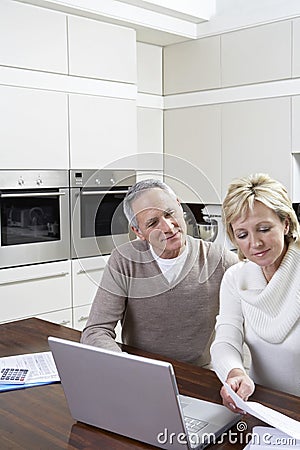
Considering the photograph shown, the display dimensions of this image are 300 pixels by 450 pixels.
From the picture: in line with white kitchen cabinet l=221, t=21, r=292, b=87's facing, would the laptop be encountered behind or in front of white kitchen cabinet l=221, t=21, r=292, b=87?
in front

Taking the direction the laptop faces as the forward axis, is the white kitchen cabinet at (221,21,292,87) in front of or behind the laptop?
in front

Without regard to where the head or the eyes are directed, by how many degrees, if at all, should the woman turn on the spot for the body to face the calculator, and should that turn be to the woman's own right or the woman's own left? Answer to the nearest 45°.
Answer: approximately 45° to the woman's own right

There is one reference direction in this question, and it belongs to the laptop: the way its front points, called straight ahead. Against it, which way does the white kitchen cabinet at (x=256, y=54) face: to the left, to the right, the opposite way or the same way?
the opposite way

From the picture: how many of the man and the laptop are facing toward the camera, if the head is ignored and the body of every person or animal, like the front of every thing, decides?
1

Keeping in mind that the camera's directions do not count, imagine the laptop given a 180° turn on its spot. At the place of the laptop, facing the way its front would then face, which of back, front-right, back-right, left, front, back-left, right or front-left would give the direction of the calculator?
right

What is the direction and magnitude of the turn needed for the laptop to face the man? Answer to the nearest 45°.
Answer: approximately 45° to its left

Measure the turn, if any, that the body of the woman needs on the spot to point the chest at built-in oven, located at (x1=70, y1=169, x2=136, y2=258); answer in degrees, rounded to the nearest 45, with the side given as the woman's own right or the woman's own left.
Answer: approximately 90° to the woman's own right

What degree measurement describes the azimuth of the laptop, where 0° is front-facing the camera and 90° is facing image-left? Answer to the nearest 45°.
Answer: approximately 225°
